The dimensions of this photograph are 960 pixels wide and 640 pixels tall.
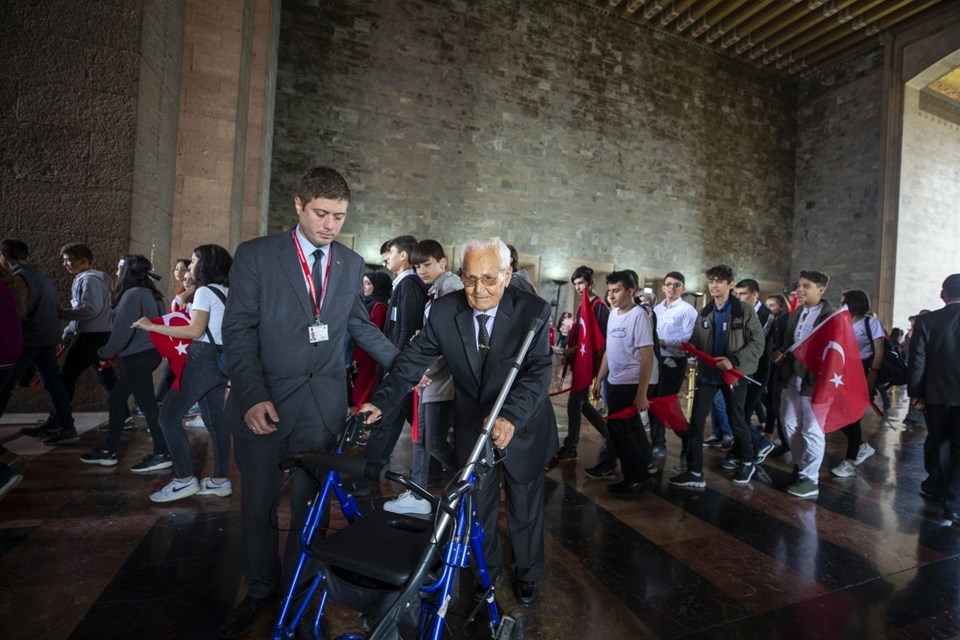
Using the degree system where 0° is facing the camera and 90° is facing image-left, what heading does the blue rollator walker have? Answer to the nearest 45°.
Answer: approximately 45°

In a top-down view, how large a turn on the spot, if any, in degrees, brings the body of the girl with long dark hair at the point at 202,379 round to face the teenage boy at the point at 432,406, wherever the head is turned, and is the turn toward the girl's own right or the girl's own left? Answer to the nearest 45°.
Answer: approximately 135° to the girl's own left

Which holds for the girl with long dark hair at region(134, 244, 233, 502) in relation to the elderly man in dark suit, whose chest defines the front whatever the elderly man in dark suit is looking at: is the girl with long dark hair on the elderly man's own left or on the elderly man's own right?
on the elderly man's own right

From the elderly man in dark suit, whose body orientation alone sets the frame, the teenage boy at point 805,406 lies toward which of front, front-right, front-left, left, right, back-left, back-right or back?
back-left

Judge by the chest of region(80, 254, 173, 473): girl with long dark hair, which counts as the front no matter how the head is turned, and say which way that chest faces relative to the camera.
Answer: to the viewer's left

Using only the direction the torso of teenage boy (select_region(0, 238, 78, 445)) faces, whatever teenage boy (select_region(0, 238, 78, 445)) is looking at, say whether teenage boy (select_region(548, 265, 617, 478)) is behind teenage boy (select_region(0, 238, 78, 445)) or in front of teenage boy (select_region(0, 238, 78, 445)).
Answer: behind

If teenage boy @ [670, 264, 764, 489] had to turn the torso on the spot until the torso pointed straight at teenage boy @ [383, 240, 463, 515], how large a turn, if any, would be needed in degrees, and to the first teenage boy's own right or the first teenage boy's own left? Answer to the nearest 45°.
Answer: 0° — they already face them

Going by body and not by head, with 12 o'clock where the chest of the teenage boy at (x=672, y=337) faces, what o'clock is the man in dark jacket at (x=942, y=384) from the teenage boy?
The man in dark jacket is roughly at 8 o'clock from the teenage boy.

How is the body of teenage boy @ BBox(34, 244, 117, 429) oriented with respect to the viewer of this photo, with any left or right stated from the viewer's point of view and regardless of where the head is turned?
facing to the left of the viewer

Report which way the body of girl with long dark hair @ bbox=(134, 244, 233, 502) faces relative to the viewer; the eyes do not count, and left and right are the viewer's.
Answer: facing to the left of the viewer

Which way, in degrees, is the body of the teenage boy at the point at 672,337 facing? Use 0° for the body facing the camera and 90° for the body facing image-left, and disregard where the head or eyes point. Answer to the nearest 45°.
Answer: approximately 45°

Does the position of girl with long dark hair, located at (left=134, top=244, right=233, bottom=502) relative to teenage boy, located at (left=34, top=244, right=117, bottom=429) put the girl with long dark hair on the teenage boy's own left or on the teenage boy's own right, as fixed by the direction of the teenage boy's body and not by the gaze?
on the teenage boy's own left
